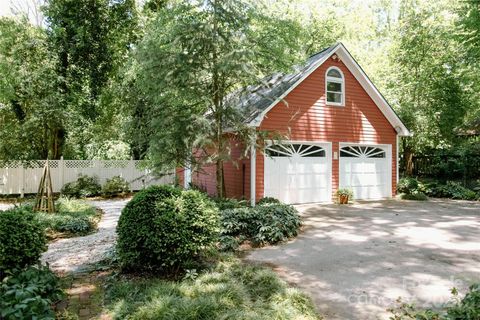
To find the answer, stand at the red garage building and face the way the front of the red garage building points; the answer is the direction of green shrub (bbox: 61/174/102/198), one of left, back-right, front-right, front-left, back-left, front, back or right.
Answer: back-right

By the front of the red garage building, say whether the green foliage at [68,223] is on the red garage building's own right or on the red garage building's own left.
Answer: on the red garage building's own right

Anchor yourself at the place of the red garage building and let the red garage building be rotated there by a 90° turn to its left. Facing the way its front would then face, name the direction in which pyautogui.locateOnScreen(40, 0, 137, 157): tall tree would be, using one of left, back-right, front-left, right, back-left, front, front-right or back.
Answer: back-left

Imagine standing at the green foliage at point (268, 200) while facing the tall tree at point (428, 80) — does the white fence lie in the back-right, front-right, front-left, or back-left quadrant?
back-left

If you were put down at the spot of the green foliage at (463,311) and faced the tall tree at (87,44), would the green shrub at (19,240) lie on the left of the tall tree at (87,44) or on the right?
left

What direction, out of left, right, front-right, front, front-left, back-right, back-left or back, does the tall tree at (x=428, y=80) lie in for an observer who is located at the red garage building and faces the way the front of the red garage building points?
left

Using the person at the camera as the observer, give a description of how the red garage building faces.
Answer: facing the viewer and to the right of the viewer

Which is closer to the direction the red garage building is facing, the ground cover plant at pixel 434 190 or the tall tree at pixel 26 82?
the ground cover plant

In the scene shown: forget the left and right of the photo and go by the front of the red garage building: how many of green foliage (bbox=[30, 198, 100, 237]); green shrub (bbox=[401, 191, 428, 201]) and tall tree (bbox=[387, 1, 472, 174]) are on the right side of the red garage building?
1

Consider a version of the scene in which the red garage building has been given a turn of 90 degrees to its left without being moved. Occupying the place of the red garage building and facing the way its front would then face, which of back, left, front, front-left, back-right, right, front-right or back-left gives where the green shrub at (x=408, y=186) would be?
front

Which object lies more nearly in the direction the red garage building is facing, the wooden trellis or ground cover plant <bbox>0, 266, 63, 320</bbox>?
the ground cover plant

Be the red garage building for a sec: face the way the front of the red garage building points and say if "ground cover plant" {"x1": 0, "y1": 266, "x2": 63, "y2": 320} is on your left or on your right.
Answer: on your right

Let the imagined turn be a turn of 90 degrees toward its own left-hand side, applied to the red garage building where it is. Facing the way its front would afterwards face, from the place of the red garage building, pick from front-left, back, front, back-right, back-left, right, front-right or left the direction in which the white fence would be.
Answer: back-left

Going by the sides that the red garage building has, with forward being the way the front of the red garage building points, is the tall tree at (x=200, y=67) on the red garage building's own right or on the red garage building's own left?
on the red garage building's own right

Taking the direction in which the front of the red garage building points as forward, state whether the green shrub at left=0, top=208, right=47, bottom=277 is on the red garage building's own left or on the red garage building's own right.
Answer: on the red garage building's own right

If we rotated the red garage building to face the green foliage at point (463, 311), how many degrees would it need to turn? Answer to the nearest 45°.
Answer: approximately 45° to its right

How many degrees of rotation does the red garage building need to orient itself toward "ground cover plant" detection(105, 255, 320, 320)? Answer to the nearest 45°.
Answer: approximately 45° to its right

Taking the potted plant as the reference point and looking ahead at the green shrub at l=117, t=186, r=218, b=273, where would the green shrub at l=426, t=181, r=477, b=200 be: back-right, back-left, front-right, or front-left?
back-left
